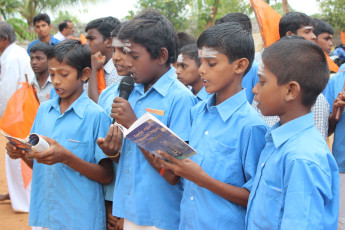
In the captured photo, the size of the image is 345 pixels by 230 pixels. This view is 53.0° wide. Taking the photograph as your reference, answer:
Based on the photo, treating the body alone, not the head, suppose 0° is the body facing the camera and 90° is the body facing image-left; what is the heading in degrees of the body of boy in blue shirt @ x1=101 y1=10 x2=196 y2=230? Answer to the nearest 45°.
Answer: approximately 45°

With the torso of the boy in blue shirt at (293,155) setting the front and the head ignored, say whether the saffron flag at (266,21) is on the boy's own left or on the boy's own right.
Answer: on the boy's own right

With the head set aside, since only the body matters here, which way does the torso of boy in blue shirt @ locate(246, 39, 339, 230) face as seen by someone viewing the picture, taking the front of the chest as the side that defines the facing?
to the viewer's left

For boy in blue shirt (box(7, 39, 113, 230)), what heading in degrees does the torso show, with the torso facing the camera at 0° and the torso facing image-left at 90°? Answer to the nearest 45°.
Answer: approximately 45°

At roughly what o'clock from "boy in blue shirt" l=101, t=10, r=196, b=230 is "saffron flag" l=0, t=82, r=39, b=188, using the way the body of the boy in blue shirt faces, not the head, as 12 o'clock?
The saffron flag is roughly at 3 o'clock from the boy in blue shirt.

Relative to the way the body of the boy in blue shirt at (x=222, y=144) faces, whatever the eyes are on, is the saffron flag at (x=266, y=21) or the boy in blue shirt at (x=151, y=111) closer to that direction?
the boy in blue shirt

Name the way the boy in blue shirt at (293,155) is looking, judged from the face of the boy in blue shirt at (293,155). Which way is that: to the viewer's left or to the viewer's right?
to the viewer's left

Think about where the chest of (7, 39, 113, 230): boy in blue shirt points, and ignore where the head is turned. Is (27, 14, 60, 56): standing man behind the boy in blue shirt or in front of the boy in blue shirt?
behind

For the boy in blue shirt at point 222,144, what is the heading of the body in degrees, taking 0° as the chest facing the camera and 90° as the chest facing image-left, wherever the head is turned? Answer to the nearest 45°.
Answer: approximately 45°

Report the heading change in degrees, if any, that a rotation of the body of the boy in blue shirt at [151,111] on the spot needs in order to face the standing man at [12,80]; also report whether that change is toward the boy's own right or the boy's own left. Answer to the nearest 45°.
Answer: approximately 90° to the boy's own right
